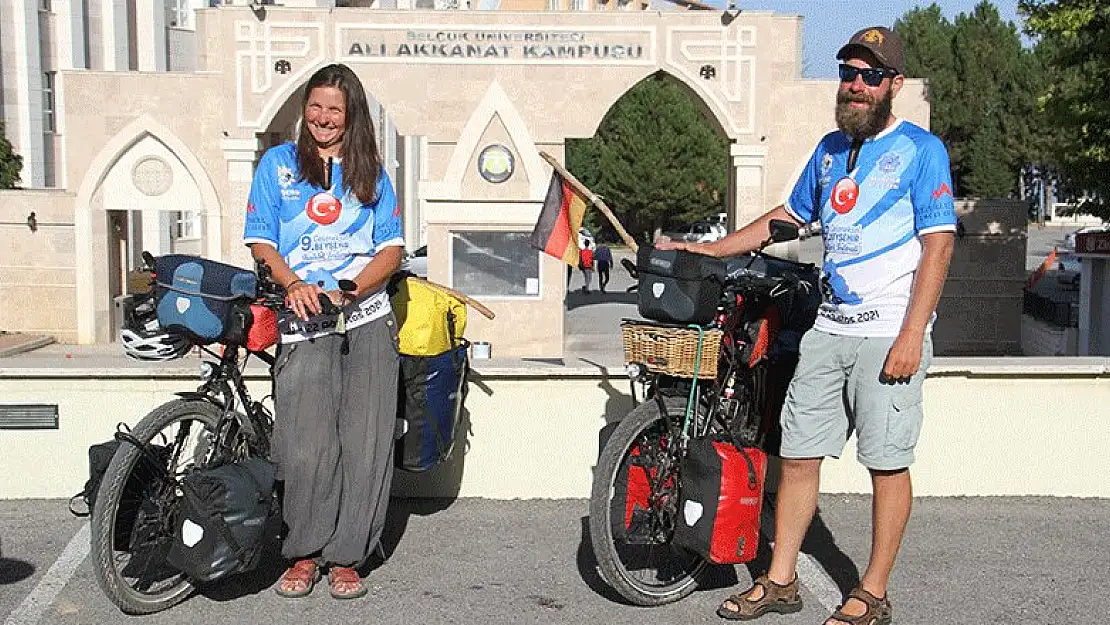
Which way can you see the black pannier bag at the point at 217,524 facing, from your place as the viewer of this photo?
facing the viewer and to the left of the viewer

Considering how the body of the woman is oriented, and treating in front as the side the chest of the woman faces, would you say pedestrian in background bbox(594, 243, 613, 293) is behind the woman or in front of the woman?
behind

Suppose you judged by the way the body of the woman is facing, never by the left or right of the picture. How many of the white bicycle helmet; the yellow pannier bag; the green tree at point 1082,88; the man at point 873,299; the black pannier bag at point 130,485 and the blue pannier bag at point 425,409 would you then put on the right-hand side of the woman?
2

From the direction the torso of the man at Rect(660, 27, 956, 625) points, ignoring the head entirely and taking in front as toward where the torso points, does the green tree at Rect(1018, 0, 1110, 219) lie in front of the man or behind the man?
behind

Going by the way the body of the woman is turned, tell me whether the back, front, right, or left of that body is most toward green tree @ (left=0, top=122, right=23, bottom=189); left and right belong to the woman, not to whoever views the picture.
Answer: back

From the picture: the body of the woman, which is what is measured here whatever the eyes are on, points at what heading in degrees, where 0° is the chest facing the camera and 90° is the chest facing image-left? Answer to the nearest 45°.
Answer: approximately 0°

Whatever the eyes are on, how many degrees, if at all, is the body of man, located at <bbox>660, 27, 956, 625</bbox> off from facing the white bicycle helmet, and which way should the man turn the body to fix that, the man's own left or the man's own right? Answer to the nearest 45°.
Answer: approximately 45° to the man's own right

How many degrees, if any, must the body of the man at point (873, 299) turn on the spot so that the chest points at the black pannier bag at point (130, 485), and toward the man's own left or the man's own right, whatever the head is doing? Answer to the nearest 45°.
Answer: approximately 45° to the man's own right

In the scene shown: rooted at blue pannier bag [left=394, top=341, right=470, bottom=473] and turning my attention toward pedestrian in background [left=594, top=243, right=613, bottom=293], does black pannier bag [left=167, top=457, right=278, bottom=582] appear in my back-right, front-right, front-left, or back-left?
back-left

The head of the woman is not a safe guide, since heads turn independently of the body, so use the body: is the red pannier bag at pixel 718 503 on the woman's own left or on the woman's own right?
on the woman's own left
